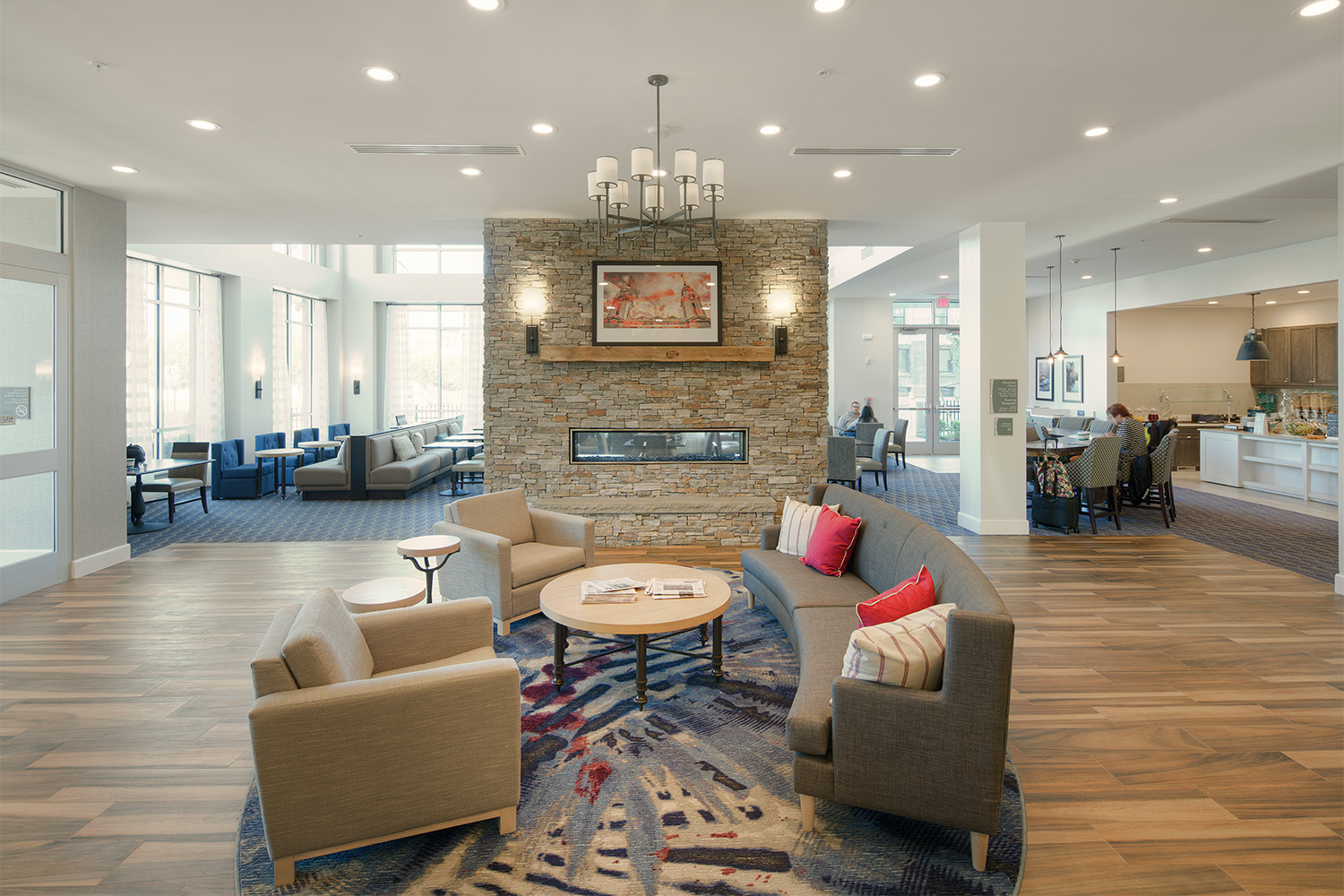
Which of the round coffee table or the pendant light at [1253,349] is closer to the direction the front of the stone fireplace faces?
the round coffee table

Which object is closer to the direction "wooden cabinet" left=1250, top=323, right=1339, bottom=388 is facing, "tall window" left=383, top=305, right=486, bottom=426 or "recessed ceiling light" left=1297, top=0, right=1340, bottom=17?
the recessed ceiling light

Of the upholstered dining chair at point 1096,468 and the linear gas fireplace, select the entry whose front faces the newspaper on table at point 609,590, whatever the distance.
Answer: the linear gas fireplace

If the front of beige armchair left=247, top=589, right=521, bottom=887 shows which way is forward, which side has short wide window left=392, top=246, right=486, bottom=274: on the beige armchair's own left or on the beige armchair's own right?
on the beige armchair's own left

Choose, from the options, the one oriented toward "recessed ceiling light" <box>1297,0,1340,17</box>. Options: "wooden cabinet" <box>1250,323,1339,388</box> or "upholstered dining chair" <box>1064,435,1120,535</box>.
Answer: the wooden cabinet

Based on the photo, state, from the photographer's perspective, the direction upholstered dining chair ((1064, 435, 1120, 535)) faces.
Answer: facing away from the viewer and to the left of the viewer

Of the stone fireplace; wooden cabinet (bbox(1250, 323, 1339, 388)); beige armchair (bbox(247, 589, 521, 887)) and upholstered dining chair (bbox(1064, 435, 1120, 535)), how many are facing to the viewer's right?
1

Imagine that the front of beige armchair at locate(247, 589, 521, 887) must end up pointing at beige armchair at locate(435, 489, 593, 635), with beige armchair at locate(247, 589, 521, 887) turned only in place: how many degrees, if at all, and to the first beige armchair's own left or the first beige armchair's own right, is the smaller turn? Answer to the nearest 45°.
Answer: approximately 90° to the first beige armchair's own left

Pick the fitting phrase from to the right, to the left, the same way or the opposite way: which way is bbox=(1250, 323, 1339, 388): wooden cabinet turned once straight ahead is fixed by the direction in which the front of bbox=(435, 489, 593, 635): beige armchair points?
to the right

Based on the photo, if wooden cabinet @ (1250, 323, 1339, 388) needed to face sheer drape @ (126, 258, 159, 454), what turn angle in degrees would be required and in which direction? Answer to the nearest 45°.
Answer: approximately 45° to its right

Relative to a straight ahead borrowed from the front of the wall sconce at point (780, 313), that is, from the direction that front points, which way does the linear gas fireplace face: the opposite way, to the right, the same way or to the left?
the same way

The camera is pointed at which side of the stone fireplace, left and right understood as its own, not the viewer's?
front

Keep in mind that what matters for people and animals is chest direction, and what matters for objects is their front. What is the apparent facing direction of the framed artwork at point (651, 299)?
toward the camera

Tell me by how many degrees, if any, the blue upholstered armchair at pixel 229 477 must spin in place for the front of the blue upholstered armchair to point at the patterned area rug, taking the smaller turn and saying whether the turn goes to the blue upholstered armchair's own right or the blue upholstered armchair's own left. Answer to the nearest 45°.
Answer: approximately 45° to the blue upholstered armchair's own right
